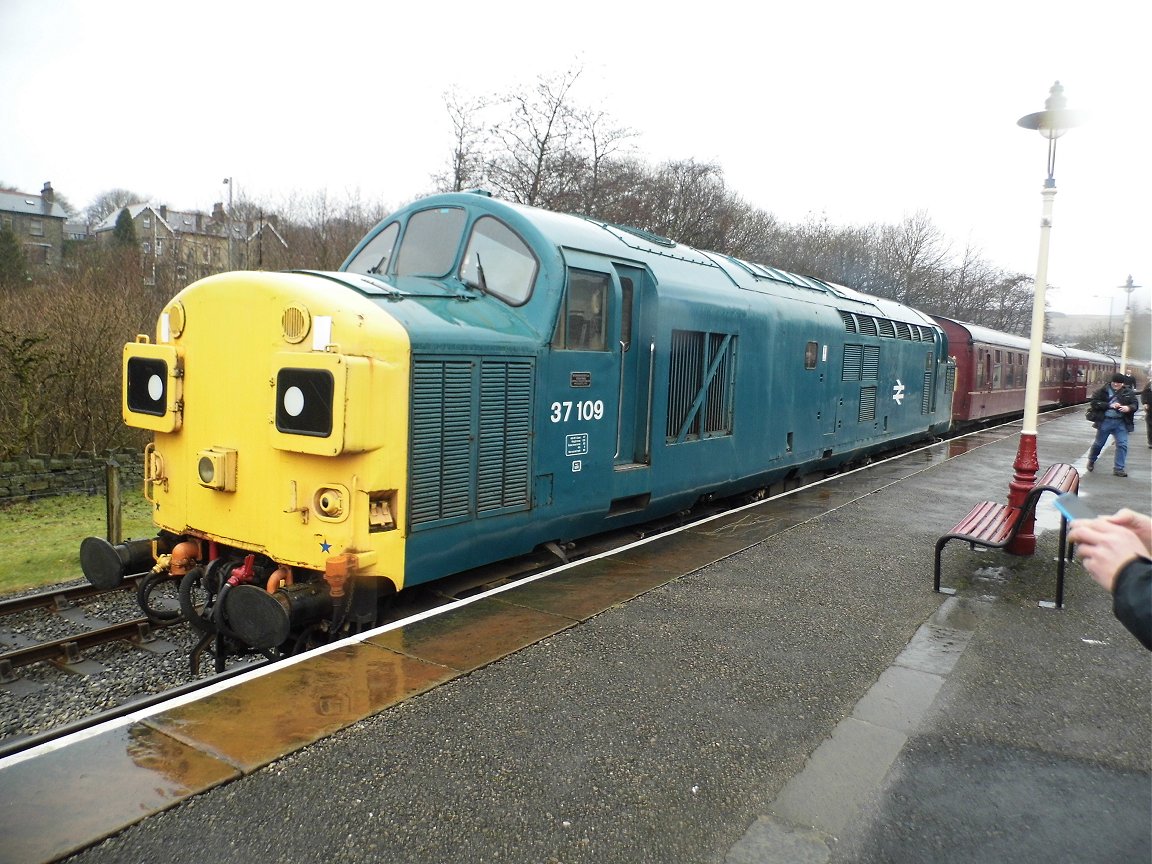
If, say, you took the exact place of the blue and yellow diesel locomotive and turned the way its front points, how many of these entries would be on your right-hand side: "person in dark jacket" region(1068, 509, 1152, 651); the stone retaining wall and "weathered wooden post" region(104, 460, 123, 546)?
2

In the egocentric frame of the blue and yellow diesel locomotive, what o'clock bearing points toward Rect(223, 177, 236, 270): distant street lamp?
The distant street lamp is roughly at 4 o'clock from the blue and yellow diesel locomotive.

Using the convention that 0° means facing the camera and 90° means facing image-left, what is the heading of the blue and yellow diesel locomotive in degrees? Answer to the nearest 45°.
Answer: approximately 45°

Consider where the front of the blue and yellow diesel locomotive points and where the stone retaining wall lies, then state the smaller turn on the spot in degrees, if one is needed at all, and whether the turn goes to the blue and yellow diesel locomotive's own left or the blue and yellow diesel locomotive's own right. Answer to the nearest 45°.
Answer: approximately 90° to the blue and yellow diesel locomotive's own right

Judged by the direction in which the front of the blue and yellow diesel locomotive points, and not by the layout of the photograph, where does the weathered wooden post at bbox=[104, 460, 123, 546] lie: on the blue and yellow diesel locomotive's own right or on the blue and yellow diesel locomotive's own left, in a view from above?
on the blue and yellow diesel locomotive's own right

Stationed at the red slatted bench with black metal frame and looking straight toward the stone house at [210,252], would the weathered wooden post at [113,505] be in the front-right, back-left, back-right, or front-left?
front-left

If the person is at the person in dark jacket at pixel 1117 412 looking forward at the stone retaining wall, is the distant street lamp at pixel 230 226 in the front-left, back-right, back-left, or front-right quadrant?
front-right

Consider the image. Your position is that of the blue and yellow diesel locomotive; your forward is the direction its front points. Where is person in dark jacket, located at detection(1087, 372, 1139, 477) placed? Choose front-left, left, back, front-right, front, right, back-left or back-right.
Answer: back
